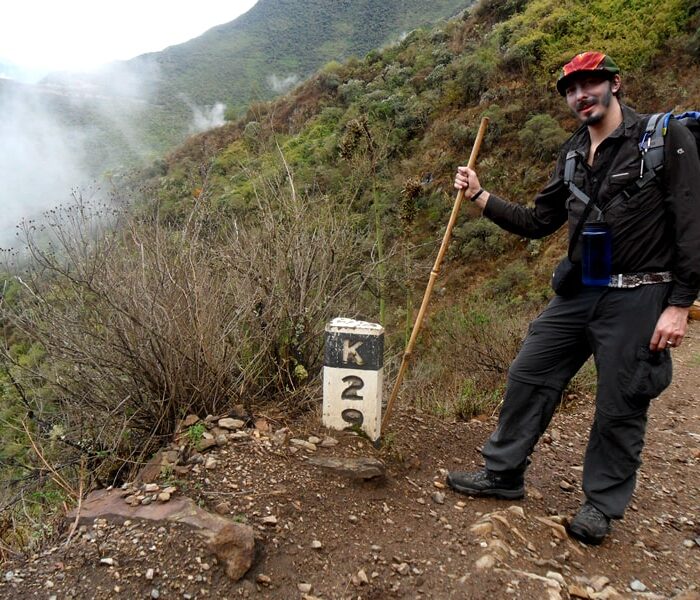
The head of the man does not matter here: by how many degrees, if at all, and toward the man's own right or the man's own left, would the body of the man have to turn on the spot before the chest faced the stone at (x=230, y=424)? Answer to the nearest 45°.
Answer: approximately 45° to the man's own right

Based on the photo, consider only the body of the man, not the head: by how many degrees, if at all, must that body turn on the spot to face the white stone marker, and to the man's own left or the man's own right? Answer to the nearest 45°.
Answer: approximately 45° to the man's own right

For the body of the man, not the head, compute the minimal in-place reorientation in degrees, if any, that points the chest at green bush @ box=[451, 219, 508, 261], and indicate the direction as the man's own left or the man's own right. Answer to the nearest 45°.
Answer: approximately 135° to the man's own right

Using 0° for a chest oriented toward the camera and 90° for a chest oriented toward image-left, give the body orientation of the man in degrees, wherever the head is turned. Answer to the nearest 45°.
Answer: approximately 45°

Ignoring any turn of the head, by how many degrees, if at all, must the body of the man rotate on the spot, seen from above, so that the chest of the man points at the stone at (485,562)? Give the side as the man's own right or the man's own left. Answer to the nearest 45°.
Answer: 0° — they already face it

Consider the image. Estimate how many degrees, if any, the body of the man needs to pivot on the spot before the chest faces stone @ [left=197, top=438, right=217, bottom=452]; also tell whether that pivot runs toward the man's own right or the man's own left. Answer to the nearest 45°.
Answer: approximately 45° to the man's own right

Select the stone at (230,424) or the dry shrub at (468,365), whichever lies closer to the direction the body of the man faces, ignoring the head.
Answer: the stone

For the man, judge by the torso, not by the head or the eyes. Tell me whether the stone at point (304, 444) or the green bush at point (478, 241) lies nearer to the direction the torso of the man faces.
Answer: the stone
